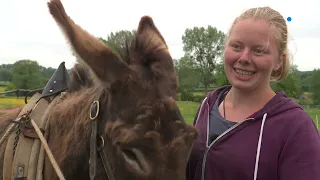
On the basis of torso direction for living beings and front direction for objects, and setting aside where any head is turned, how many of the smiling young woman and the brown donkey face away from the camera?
0

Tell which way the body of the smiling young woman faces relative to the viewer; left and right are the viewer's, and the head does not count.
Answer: facing the viewer and to the left of the viewer

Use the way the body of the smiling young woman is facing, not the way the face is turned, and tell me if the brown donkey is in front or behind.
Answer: in front

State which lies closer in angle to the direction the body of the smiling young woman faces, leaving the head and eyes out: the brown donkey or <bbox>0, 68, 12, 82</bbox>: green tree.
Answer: the brown donkey

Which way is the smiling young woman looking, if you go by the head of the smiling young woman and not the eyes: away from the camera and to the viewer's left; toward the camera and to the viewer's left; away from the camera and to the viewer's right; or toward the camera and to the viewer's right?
toward the camera and to the viewer's left

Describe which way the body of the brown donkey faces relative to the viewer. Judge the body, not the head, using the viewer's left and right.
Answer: facing the viewer and to the right of the viewer

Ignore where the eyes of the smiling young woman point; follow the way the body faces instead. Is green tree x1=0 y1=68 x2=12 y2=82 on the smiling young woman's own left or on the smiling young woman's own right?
on the smiling young woman's own right
